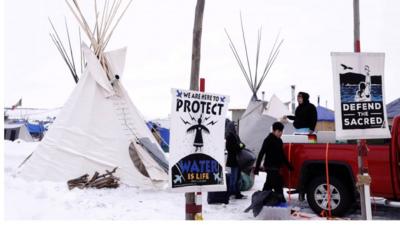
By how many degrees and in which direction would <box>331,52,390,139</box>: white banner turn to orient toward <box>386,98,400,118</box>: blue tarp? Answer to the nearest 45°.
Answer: approximately 180°

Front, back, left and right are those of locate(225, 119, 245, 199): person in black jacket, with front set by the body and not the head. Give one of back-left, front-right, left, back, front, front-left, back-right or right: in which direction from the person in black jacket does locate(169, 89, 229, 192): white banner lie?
right

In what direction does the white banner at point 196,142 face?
toward the camera

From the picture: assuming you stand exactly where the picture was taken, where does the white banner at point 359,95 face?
facing the viewer

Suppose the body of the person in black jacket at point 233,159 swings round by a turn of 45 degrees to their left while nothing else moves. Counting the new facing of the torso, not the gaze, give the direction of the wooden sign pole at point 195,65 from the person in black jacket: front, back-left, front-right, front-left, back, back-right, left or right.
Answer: back-right

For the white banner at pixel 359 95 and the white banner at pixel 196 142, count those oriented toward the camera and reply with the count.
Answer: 2

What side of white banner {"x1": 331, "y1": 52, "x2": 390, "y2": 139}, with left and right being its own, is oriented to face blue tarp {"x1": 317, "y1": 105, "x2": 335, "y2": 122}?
back

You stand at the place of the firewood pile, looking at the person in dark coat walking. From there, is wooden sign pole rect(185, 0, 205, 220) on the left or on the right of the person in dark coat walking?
right

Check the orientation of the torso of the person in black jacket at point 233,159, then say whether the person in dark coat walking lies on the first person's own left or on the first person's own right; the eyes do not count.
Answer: on the first person's own right

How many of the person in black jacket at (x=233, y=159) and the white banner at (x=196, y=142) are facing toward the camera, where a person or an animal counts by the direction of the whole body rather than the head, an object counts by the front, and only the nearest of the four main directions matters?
1

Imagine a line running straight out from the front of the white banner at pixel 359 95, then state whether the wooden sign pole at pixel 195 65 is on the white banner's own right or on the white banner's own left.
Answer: on the white banner's own right
